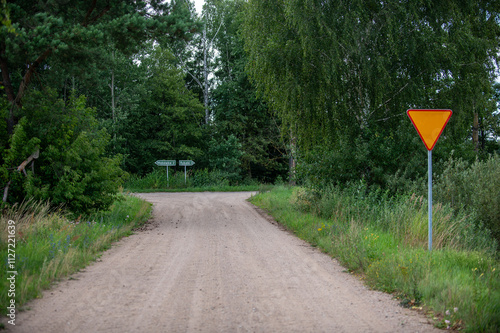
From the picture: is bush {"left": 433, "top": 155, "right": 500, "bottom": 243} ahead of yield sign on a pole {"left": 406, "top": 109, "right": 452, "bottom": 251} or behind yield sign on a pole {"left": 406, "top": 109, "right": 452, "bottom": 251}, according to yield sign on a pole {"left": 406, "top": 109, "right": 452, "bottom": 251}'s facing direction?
behind

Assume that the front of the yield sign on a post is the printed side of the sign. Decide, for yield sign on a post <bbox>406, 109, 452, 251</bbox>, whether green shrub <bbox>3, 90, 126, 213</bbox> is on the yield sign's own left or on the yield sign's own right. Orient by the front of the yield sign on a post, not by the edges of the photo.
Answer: on the yield sign's own right

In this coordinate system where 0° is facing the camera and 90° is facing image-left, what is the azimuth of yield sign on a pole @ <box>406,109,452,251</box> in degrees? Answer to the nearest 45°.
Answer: approximately 0°
